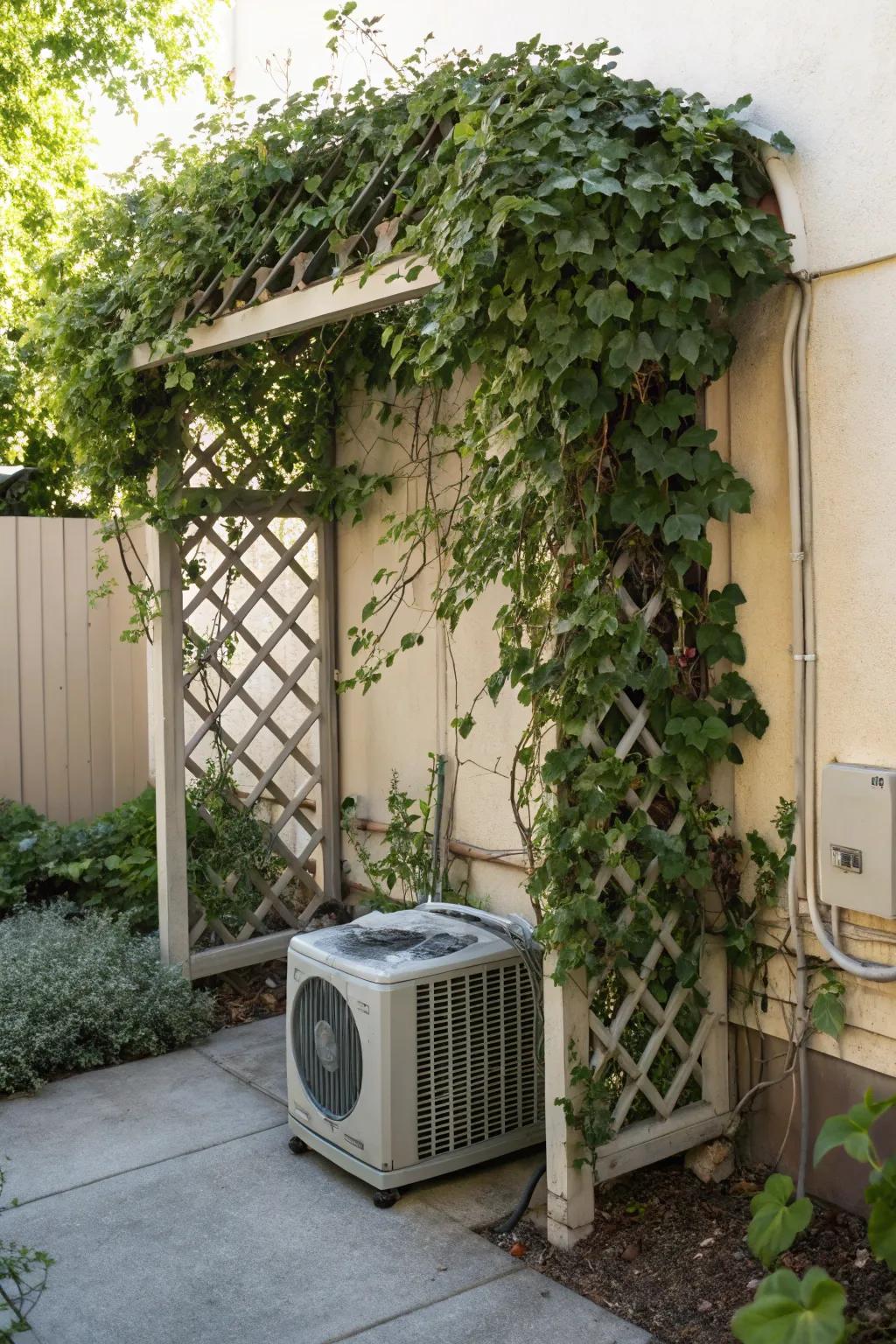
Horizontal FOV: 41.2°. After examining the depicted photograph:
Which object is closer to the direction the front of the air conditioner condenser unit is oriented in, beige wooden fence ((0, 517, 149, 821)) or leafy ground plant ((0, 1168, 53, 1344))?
the leafy ground plant

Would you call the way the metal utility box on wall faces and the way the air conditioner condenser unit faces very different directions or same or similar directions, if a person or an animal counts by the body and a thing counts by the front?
same or similar directions

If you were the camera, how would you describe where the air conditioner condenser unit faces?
facing the viewer and to the left of the viewer

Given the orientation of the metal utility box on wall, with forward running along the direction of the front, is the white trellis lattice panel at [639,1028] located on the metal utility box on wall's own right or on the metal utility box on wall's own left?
on the metal utility box on wall's own right

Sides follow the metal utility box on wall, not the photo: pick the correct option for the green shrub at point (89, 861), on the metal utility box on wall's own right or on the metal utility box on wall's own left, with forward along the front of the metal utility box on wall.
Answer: on the metal utility box on wall's own right

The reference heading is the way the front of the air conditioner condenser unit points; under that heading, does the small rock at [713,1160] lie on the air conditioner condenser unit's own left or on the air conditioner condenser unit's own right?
on the air conditioner condenser unit's own left

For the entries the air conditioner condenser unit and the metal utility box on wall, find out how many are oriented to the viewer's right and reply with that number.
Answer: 0

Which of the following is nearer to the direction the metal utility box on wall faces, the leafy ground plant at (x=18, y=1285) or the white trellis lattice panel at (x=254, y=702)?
the leafy ground plant

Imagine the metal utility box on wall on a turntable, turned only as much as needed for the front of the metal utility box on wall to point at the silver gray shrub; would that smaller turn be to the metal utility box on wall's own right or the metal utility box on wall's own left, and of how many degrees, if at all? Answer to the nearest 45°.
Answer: approximately 45° to the metal utility box on wall's own right

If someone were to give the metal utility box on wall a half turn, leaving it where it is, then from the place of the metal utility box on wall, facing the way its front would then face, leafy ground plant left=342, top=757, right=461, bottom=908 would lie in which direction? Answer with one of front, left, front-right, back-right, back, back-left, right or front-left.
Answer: left

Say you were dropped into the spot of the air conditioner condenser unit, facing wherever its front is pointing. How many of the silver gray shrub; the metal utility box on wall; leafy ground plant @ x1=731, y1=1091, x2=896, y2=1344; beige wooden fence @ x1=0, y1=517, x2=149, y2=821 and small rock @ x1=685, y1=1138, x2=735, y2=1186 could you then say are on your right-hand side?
2

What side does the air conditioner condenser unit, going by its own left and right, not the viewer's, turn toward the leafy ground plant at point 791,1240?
left

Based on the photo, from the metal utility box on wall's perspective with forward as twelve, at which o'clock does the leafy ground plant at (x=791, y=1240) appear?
The leafy ground plant is roughly at 11 o'clock from the metal utility box on wall.

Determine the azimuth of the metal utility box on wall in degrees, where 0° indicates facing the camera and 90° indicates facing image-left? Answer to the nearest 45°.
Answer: approximately 45°
